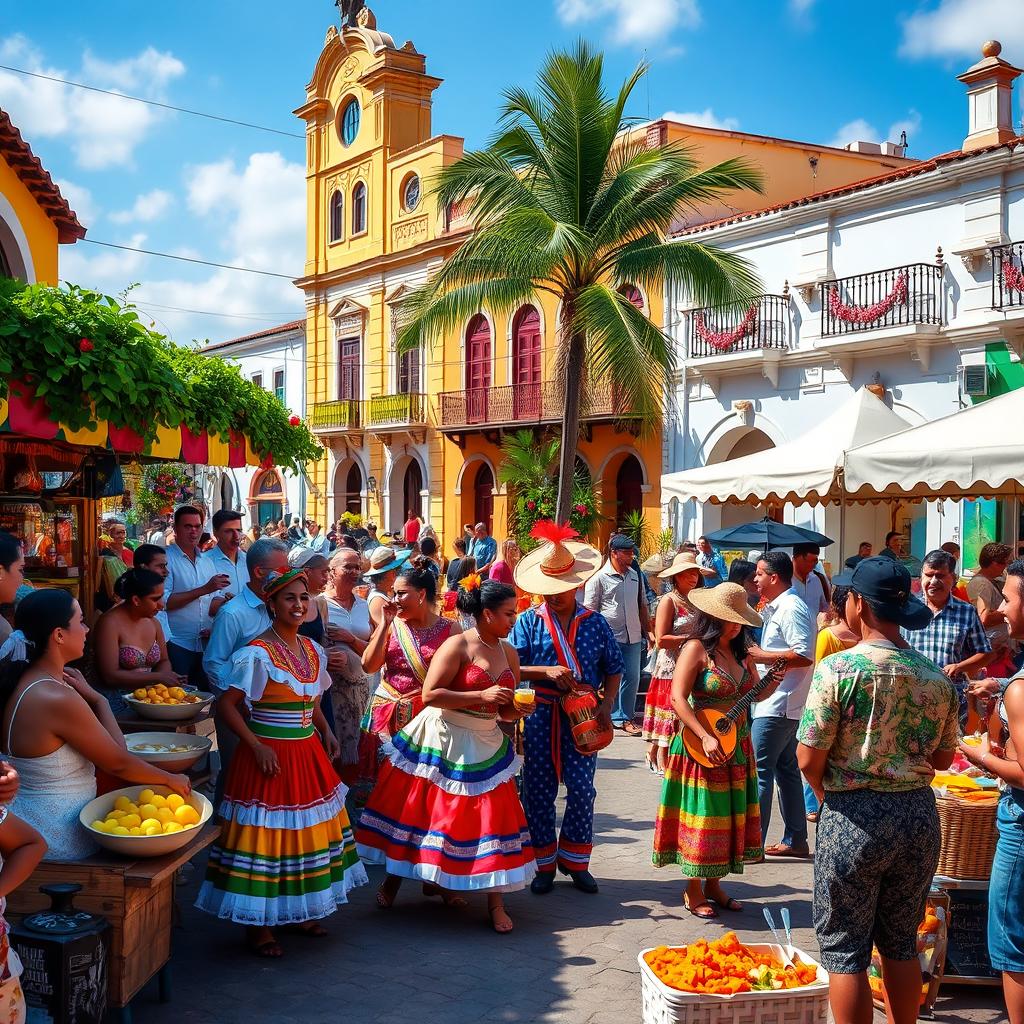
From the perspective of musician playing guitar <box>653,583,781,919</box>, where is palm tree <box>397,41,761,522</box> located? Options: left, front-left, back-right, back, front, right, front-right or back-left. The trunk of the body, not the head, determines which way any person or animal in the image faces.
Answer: back-left

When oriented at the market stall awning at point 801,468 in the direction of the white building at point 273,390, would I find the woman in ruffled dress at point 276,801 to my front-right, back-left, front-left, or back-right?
back-left

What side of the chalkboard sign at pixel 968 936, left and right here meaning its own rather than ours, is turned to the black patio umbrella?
back

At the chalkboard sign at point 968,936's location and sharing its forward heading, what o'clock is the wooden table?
The wooden table is roughly at 2 o'clock from the chalkboard sign.

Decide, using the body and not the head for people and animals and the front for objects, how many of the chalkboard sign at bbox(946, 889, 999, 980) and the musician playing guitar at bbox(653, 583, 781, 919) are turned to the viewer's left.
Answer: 0

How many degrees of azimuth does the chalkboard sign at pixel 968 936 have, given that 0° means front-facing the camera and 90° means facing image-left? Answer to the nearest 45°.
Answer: approximately 0°

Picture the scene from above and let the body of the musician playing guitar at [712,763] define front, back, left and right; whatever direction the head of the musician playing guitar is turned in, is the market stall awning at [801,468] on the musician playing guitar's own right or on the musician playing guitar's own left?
on the musician playing guitar's own left

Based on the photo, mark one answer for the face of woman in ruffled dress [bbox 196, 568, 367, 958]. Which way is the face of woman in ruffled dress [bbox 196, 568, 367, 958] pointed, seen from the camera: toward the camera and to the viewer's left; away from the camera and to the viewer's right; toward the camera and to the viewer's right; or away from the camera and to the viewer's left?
toward the camera and to the viewer's right

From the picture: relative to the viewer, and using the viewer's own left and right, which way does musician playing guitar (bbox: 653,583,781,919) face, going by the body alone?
facing the viewer and to the right of the viewer

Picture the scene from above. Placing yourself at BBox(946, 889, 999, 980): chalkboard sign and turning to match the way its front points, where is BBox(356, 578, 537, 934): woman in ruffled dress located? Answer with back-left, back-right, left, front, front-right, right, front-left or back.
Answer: right

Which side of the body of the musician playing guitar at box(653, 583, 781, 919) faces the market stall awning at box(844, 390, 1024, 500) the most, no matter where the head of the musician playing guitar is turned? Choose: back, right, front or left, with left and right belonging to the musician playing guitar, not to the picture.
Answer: left

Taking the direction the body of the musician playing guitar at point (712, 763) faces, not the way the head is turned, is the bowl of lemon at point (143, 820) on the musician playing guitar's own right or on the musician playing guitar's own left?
on the musician playing guitar's own right

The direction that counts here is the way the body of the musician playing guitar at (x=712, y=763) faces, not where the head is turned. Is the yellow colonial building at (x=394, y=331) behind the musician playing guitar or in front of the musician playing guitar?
behind

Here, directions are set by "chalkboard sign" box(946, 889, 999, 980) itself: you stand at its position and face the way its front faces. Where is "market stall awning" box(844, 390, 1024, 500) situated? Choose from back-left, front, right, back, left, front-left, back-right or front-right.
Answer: back

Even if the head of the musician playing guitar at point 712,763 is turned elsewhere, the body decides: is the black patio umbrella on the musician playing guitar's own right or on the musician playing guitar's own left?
on the musician playing guitar's own left
